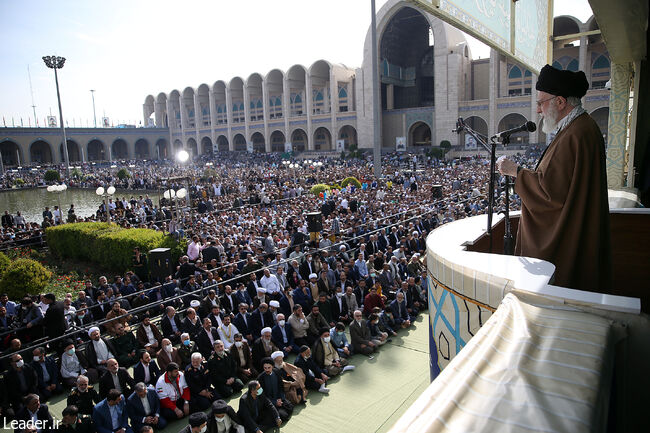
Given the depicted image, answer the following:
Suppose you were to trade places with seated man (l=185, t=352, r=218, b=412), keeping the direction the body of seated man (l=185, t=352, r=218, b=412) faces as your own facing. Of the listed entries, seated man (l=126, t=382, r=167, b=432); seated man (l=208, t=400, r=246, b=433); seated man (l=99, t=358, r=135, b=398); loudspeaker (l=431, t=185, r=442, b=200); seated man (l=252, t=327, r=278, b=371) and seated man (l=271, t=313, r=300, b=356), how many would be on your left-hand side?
3

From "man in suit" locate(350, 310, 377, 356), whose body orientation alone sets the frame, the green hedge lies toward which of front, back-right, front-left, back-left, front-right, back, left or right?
back

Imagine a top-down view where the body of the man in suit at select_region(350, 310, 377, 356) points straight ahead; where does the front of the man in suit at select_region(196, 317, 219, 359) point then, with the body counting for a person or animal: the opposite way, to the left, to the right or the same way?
the same way

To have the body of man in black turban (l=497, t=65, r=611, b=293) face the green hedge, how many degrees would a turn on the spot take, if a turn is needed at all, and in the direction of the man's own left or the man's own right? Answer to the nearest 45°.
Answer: approximately 45° to the man's own right

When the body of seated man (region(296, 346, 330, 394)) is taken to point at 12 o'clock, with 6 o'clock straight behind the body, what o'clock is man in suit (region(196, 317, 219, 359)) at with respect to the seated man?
The man in suit is roughly at 5 o'clock from the seated man.

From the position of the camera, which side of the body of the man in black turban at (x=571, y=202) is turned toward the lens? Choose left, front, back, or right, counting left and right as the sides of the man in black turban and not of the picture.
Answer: left

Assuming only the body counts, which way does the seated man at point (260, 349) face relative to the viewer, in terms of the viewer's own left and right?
facing the viewer and to the right of the viewer

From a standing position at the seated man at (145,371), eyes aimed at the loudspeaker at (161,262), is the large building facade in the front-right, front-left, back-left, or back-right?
front-right

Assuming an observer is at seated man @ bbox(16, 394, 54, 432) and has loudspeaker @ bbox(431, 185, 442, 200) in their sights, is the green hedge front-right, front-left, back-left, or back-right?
front-left

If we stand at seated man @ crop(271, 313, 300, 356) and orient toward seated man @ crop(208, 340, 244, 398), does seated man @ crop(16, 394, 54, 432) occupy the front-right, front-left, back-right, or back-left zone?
front-right

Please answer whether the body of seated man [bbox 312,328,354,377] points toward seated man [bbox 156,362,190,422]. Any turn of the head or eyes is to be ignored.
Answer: no

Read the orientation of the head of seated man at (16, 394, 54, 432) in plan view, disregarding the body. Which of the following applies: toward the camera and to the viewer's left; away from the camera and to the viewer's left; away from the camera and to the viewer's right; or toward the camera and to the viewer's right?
toward the camera and to the viewer's right

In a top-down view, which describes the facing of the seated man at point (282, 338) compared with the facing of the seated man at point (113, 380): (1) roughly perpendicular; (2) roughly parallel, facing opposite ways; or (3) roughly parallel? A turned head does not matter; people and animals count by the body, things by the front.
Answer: roughly parallel

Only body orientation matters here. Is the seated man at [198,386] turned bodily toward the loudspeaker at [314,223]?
no

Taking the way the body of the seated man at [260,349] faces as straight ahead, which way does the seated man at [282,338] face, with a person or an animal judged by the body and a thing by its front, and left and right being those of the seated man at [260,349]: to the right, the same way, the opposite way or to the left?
the same way

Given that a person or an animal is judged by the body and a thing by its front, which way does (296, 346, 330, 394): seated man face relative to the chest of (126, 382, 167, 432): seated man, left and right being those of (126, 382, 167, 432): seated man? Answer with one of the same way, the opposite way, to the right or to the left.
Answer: the same way

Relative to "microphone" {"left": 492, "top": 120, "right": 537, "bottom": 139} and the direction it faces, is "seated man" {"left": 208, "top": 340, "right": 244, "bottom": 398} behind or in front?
behind
